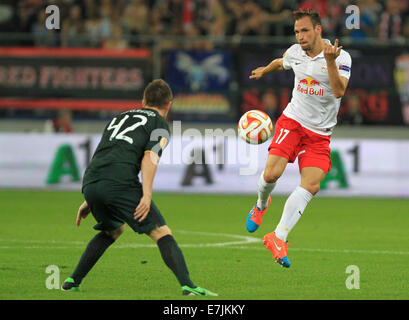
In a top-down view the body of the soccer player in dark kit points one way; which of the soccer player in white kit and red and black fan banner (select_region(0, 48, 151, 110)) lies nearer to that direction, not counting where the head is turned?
the soccer player in white kit

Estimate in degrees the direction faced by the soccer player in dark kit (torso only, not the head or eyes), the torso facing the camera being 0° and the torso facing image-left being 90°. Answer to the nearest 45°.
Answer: approximately 225°

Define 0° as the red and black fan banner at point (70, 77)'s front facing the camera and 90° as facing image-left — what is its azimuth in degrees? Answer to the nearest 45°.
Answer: approximately 0°

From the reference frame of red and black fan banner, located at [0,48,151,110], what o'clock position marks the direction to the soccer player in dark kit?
The soccer player in dark kit is roughly at 12 o'clock from the red and black fan banner.

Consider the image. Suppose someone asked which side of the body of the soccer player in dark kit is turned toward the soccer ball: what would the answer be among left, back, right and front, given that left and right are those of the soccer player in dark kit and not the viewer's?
front

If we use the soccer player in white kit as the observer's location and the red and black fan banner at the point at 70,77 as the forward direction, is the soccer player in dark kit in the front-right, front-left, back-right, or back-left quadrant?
back-left

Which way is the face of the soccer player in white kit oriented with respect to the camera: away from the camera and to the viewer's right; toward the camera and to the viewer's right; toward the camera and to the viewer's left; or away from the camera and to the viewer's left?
toward the camera and to the viewer's left

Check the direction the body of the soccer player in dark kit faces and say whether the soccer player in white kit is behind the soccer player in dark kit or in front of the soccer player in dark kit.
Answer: in front

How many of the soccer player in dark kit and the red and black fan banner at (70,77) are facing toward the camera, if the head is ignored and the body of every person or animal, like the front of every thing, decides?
1
